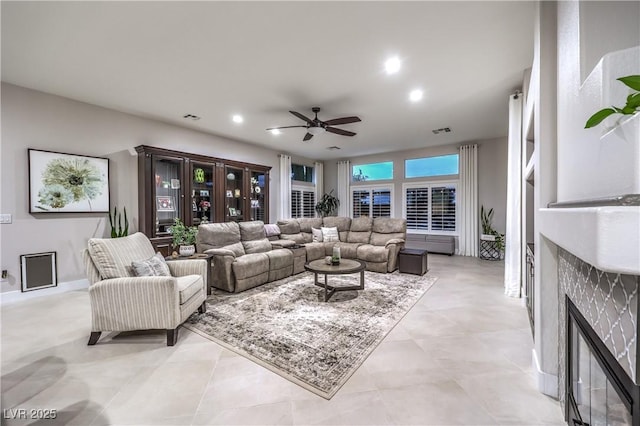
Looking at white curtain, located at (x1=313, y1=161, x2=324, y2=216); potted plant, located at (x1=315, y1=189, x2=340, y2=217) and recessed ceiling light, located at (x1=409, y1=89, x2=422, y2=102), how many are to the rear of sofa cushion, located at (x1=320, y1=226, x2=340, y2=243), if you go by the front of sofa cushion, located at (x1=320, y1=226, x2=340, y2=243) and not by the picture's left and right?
2

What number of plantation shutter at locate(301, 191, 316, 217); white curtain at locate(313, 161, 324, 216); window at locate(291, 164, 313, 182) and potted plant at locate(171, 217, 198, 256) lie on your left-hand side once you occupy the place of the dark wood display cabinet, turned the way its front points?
3

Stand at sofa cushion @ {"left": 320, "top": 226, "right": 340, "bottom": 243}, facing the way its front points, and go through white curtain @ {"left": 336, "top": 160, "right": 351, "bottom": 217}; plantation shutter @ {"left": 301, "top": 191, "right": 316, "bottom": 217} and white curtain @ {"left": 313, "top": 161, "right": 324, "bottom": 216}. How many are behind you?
3

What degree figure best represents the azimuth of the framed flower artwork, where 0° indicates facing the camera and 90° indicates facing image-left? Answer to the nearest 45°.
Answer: approximately 315°

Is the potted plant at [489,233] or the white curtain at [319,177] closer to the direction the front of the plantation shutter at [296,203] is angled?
the potted plant

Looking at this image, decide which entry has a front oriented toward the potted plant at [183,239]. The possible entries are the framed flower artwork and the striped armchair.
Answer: the framed flower artwork

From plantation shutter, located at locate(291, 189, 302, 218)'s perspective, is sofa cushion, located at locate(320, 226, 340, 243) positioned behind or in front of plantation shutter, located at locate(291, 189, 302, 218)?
in front

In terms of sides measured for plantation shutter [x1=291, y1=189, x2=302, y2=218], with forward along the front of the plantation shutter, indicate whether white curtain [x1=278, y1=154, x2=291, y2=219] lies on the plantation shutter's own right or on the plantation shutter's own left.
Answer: on the plantation shutter's own right

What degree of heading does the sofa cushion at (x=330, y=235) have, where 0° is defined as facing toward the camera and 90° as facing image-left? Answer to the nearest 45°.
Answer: approximately 0°

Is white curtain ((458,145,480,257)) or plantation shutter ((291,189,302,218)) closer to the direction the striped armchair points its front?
the white curtain

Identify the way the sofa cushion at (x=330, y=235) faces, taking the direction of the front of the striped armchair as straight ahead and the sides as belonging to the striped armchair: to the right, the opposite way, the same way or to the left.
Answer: to the right

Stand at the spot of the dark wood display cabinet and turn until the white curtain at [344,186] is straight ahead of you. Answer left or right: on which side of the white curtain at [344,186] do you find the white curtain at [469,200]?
right
